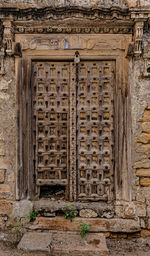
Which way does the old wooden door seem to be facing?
toward the camera

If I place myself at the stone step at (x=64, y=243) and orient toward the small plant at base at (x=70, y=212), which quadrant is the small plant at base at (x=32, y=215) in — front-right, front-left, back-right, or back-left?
front-left

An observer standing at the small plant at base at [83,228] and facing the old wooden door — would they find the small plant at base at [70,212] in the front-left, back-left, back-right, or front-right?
front-left
